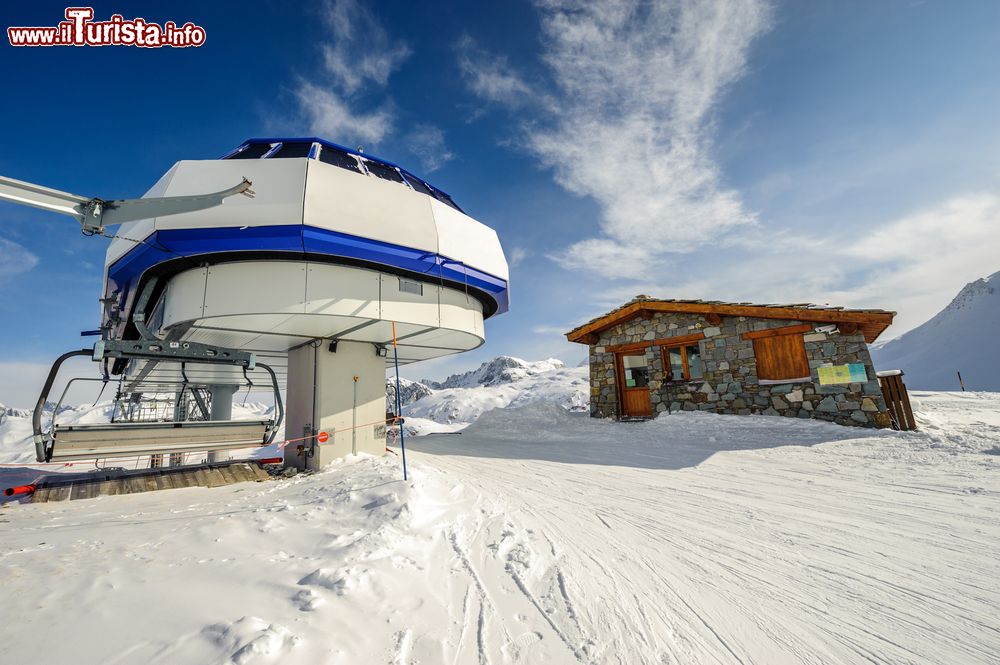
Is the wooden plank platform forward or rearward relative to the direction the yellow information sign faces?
forward

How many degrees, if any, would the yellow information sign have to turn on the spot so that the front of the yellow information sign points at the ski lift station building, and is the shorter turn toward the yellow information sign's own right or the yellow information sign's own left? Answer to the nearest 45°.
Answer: approximately 45° to the yellow information sign's own right

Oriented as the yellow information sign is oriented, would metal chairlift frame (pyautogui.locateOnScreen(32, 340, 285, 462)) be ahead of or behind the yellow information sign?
ahead

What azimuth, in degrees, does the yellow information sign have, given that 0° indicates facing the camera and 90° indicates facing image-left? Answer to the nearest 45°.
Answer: approximately 0°
